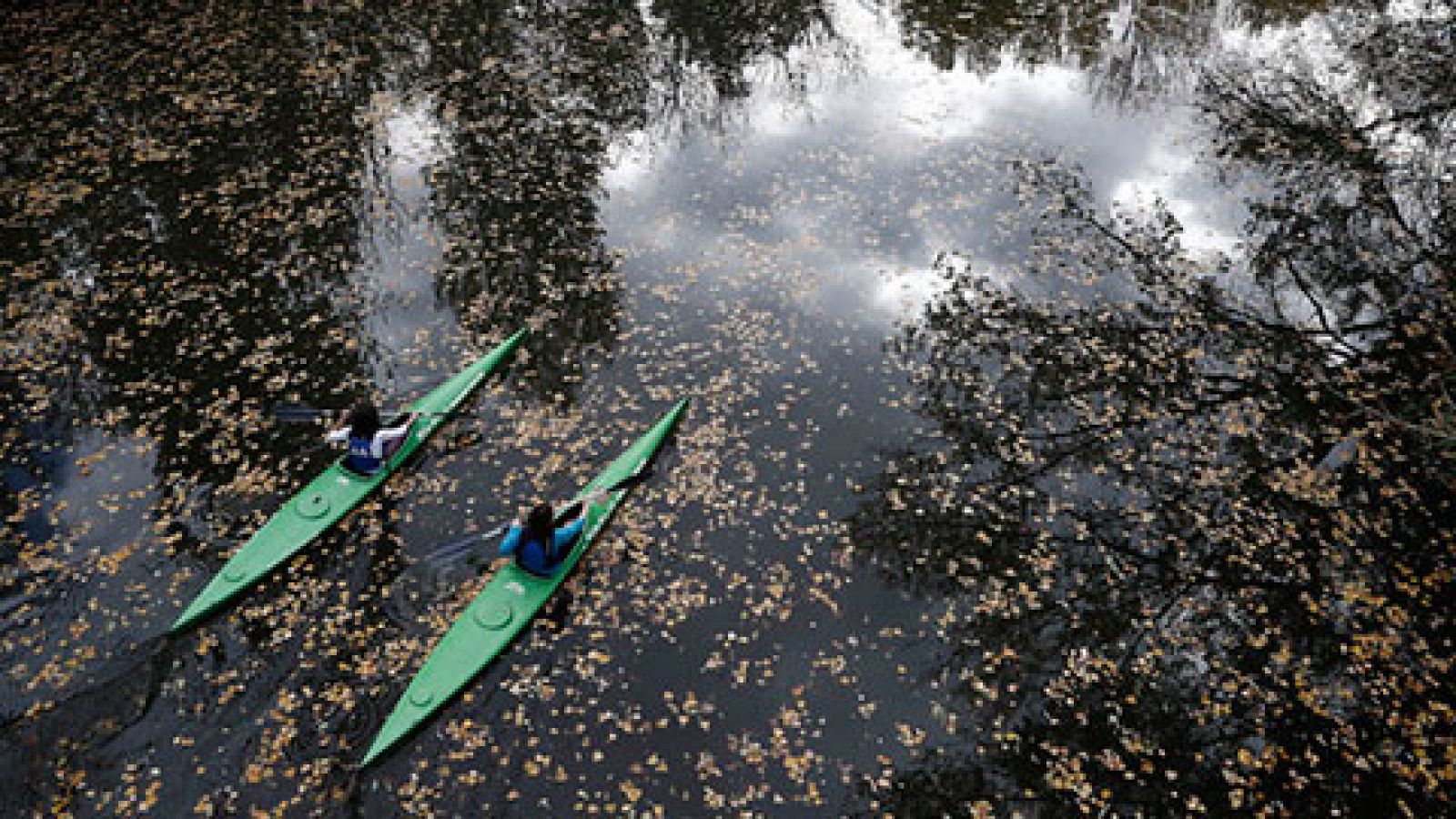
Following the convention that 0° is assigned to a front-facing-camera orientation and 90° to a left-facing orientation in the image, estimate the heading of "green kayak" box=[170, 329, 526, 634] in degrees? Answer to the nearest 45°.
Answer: approximately 225°

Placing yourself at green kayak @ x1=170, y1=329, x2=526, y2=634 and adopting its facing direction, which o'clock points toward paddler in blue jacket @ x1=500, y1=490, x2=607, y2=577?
The paddler in blue jacket is roughly at 3 o'clock from the green kayak.

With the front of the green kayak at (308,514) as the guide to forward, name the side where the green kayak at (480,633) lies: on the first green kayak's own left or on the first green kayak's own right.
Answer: on the first green kayak's own right
